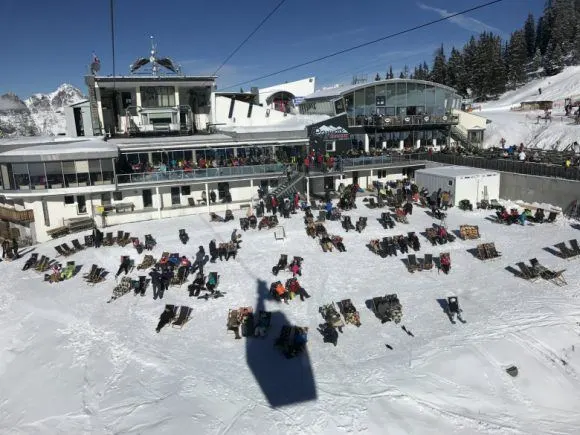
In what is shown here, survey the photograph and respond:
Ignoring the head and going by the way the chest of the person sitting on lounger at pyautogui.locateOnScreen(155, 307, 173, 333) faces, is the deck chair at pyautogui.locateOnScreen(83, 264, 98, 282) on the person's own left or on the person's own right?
on the person's own right

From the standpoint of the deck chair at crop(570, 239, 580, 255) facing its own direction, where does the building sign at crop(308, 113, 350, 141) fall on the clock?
The building sign is roughly at 5 o'clock from the deck chair.

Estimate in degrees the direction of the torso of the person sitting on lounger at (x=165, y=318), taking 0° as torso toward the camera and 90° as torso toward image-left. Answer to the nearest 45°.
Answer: approximately 45°

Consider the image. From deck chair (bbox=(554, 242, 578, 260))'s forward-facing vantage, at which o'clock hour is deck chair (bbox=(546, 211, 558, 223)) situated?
deck chair (bbox=(546, 211, 558, 223)) is roughly at 7 o'clock from deck chair (bbox=(554, 242, 578, 260)).

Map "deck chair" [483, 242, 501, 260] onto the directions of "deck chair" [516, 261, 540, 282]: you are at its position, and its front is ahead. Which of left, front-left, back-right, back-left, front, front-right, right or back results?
back

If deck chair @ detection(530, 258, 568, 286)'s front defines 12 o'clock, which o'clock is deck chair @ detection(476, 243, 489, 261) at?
deck chair @ detection(476, 243, 489, 261) is roughly at 5 o'clock from deck chair @ detection(530, 258, 568, 286).

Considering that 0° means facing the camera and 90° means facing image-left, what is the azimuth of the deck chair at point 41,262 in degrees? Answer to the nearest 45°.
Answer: approximately 45°

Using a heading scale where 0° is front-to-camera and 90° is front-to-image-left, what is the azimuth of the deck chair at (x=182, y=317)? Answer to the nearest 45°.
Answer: approximately 45°

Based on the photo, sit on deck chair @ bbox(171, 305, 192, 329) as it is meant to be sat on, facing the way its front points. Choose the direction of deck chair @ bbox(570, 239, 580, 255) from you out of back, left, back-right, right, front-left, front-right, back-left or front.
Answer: back-left

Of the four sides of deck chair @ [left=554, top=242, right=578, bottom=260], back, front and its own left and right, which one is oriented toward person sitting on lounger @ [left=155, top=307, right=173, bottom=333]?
right

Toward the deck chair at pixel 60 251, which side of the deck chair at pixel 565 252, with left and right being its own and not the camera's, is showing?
right
